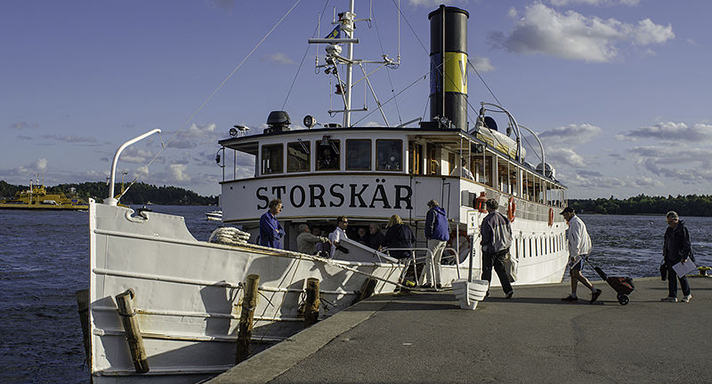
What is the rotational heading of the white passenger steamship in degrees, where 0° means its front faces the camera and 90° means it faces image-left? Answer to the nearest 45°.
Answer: approximately 45°

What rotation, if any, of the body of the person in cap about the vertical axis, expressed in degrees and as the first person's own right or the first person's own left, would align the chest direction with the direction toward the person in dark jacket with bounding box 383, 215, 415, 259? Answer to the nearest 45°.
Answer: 0° — they already face them

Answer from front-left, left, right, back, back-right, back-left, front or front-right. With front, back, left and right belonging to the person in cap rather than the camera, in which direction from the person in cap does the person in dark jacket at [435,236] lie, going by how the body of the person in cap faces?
front

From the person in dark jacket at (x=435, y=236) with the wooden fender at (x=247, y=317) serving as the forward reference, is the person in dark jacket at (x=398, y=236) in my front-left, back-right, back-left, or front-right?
front-right

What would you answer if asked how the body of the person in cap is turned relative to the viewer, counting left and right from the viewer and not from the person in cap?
facing to the left of the viewer

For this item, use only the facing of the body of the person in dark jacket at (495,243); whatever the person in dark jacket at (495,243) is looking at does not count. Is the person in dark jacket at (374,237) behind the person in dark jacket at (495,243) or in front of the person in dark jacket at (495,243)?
in front

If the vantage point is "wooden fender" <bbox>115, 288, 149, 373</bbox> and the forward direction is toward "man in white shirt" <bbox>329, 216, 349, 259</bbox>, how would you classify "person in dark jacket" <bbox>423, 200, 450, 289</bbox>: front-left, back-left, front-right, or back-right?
front-right

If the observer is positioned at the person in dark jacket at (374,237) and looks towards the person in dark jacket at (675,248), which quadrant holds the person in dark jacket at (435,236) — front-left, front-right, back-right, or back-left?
front-right

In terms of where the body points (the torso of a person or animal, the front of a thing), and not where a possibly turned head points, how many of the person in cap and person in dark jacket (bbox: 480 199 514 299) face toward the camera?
0

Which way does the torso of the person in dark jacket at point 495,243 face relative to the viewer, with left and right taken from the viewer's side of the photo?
facing away from the viewer and to the left of the viewer

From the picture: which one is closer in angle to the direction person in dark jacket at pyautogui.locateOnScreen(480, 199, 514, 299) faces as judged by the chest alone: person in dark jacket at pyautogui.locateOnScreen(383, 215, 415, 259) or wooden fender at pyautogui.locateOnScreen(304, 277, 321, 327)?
the person in dark jacket
